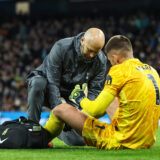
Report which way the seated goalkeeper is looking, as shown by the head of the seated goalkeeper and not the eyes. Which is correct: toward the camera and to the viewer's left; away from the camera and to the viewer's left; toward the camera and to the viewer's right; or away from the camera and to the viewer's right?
away from the camera and to the viewer's left

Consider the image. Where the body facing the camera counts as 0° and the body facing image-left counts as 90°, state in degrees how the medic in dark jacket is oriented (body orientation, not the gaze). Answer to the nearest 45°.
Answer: approximately 315°

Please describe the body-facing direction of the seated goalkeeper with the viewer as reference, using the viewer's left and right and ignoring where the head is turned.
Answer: facing away from the viewer and to the left of the viewer

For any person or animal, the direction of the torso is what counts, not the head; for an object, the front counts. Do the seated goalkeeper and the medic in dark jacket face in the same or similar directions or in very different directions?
very different directions
